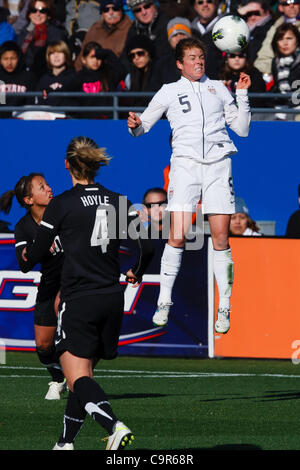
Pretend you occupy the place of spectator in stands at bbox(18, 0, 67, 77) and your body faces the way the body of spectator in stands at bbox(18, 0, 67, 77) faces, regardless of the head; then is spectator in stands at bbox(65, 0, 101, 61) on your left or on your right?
on your left

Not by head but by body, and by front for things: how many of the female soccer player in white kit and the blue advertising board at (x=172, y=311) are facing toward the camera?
2

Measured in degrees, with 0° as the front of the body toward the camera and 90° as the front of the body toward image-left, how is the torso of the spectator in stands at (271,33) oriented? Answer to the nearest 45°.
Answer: approximately 0°

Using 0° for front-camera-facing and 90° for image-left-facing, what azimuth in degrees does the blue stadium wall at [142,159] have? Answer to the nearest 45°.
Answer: approximately 0°

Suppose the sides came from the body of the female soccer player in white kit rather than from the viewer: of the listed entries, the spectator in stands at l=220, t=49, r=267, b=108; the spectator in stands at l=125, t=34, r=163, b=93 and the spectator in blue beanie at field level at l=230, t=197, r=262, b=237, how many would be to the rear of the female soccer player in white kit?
3
